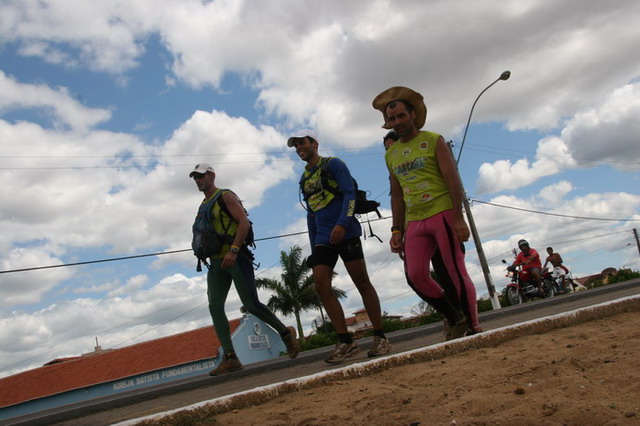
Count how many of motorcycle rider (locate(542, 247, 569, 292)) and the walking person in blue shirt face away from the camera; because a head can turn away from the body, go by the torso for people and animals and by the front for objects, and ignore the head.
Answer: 0

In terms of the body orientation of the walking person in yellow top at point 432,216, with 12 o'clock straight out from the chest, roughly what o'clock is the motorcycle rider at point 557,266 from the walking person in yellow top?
The motorcycle rider is roughly at 5 o'clock from the walking person in yellow top.

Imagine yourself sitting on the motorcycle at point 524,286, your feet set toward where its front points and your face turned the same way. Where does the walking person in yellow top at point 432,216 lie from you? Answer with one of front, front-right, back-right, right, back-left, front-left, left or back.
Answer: front-left

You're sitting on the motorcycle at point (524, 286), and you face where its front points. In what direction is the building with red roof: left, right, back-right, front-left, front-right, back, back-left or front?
right

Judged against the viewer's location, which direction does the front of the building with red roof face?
facing the viewer and to the right of the viewer

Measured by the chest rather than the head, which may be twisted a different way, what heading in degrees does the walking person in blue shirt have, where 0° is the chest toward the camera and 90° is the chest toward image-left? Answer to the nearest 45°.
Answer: approximately 45°

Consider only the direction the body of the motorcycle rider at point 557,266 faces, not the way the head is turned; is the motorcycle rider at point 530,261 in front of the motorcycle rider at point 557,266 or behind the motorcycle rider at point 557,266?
in front

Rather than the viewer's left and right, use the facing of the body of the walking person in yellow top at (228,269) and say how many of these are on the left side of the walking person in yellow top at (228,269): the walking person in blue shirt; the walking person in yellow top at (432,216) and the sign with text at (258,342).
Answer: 2

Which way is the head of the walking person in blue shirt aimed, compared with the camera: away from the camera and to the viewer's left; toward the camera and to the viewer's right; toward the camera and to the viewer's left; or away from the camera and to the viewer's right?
toward the camera and to the viewer's left

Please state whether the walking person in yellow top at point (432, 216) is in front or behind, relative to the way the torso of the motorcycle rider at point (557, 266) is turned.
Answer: in front

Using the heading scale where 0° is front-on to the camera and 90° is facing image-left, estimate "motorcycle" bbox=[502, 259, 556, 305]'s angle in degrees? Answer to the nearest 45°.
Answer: approximately 45°

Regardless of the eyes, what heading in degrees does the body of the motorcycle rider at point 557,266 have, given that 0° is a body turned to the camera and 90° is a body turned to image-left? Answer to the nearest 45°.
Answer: approximately 45°

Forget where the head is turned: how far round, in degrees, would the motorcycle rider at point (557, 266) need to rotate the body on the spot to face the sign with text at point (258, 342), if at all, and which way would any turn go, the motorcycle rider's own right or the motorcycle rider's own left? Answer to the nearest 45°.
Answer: approximately 90° to the motorcycle rider's own right

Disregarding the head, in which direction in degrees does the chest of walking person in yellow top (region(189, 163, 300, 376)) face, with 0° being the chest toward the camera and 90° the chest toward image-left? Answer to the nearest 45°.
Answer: approximately 45°

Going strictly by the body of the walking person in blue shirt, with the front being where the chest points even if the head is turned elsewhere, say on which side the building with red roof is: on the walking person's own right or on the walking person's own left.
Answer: on the walking person's own right
